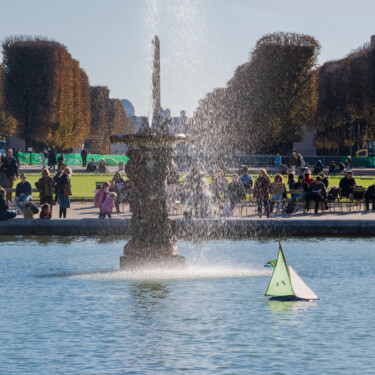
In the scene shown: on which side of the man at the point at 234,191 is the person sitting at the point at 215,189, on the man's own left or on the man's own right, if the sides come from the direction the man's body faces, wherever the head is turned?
on the man's own right

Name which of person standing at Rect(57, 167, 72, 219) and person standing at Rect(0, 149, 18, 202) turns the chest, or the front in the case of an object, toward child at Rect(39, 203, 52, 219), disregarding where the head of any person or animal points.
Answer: person standing at Rect(0, 149, 18, 202)

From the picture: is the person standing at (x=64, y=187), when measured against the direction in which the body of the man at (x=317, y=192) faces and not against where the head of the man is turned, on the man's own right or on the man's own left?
on the man's own right

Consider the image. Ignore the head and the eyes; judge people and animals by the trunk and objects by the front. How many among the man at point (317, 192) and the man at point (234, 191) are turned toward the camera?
2

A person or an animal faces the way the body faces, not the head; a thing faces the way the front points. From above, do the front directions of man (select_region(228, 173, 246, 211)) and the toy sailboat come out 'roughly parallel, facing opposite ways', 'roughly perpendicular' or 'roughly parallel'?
roughly perpendicular

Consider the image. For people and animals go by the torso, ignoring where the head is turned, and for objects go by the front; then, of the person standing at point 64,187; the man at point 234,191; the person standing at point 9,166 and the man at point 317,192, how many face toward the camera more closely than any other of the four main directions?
3
